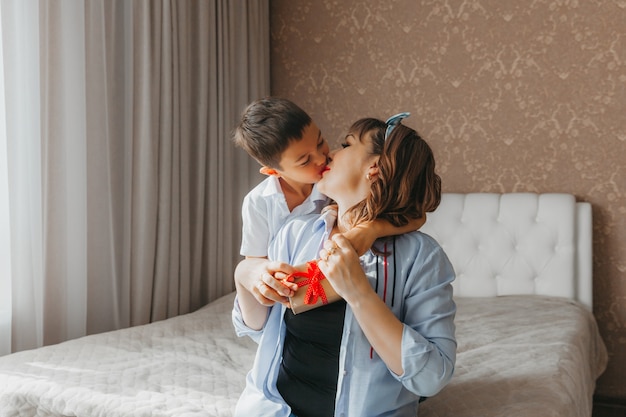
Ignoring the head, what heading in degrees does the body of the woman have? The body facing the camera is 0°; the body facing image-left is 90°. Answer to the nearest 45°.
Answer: approximately 45°

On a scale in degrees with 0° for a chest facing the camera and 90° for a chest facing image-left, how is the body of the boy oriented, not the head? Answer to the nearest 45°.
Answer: approximately 315°

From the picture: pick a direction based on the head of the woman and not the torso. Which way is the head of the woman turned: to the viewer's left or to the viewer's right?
to the viewer's left

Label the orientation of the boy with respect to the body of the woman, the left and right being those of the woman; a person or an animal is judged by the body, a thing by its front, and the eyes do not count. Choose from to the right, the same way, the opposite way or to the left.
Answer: to the left
